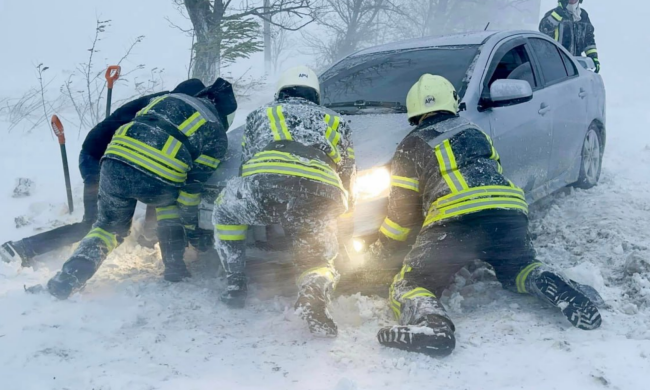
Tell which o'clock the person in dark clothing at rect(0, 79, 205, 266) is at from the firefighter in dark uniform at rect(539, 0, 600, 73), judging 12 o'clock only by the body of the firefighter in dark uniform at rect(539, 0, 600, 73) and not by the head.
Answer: the person in dark clothing at rect(0, 79, 205, 266) is roughly at 1 o'clock from the firefighter in dark uniform at rect(539, 0, 600, 73).

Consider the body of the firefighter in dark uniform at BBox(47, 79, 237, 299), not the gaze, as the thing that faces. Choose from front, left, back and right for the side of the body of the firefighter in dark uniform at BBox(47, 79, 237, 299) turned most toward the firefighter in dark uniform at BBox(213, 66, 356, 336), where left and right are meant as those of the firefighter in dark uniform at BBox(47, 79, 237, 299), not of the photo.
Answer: right

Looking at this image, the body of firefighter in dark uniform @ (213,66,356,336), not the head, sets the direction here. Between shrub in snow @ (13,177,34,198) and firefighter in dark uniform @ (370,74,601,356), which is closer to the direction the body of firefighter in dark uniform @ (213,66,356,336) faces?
the shrub in snow

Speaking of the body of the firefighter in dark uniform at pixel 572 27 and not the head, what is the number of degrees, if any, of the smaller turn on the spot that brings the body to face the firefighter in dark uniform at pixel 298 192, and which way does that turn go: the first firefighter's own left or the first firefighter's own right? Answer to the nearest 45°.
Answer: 0° — they already face them

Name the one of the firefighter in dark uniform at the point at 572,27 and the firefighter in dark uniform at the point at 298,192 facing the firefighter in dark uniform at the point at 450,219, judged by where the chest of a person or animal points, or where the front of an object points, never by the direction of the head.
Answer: the firefighter in dark uniform at the point at 572,27

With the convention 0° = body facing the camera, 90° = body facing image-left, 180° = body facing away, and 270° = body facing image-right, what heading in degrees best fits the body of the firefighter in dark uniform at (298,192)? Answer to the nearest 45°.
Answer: approximately 180°

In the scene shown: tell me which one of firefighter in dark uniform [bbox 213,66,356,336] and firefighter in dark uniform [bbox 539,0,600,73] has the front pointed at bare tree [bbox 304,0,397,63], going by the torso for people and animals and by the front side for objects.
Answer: firefighter in dark uniform [bbox 213,66,356,336]

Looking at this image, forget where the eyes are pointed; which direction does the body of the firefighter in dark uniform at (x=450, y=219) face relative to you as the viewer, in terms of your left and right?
facing away from the viewer and to the left of the viewer

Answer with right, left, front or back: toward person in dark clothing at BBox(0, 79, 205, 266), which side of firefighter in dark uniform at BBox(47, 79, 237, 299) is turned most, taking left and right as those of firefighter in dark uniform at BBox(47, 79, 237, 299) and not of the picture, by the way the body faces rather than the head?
left

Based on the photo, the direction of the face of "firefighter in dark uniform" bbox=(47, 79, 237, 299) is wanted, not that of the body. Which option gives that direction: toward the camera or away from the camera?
away from the camera

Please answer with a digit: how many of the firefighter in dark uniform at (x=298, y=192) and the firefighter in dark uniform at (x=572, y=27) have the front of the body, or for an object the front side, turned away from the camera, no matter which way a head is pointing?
1

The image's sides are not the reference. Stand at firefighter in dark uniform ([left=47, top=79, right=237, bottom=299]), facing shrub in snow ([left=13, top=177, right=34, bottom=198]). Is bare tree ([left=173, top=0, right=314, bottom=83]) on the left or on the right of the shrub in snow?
right

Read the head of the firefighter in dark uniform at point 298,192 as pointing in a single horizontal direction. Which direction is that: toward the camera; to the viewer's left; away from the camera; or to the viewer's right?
away from the camera

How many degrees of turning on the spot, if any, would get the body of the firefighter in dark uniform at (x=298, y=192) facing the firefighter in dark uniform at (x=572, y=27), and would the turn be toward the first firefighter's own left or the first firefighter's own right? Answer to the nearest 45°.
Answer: approximately 45° to the first firefighter's own right
